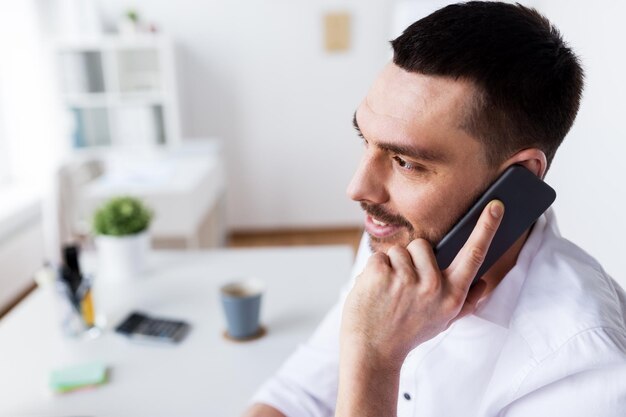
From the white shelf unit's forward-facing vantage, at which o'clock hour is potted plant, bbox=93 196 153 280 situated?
The potted plant is roughly at 12 o'clock from the white shelf unit.

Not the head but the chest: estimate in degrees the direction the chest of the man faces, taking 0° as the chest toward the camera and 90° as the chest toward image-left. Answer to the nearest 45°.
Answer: approximately 45°

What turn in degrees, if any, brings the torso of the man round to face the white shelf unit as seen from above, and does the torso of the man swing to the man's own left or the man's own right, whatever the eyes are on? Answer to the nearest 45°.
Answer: approximately 90° to the man's own right

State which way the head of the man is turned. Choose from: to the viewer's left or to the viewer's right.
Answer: to the viewer's left

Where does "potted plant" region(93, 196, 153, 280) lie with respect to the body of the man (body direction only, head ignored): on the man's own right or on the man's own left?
on the man's own right

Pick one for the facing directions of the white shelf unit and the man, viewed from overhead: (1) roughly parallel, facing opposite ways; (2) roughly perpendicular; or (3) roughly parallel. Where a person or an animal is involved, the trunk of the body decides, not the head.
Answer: roughly perpendicular

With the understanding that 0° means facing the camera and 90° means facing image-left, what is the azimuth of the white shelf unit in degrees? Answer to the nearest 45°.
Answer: approximately 0°
